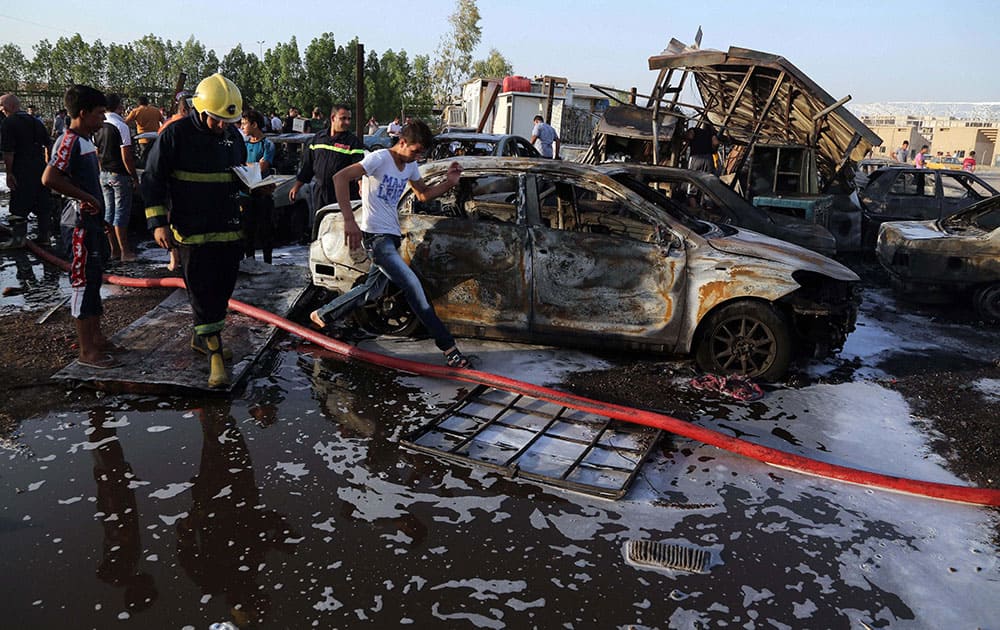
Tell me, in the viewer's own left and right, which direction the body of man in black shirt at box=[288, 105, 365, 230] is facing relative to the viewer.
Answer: facing the viewer

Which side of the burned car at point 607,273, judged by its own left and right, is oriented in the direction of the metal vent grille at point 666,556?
right

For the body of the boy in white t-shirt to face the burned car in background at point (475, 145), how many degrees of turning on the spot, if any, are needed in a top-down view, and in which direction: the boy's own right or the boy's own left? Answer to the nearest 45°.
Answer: approximately 135° to the boy's own left

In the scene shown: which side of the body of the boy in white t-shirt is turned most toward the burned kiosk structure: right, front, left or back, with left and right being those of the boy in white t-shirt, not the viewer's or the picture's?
left

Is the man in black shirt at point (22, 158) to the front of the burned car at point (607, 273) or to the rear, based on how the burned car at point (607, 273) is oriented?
to the rear

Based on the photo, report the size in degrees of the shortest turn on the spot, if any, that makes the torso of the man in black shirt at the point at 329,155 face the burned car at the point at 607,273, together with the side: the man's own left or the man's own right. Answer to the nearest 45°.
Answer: approximately 45° to the man's own left

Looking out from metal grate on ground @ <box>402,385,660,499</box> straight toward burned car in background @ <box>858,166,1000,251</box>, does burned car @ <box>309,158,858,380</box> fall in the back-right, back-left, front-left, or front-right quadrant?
front-left

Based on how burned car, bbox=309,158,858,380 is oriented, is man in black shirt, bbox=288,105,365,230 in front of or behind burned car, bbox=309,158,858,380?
behind

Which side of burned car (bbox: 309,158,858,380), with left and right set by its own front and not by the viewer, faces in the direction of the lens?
right

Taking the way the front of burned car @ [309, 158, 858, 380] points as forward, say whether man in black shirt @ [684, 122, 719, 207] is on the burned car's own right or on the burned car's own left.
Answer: on the burned car's own left

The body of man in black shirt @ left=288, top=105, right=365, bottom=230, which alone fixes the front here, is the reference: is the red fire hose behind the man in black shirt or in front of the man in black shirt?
in front

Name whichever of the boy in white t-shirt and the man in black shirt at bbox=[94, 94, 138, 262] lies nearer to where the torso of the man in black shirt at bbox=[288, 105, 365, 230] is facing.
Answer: the boy in white t-shirt
